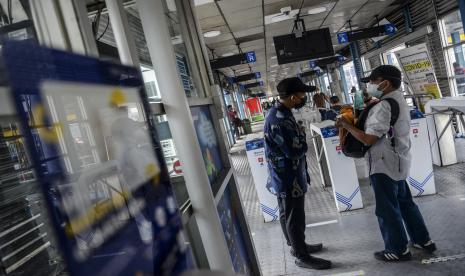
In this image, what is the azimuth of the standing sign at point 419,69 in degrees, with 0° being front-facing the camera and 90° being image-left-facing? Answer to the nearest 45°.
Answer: approximately 0°

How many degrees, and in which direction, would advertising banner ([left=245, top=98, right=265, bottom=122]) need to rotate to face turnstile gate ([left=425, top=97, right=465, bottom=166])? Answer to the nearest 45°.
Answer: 0° — it already faces it

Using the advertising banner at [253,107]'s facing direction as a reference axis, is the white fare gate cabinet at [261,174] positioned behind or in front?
in front

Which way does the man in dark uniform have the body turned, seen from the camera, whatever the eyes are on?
to the viewer's right

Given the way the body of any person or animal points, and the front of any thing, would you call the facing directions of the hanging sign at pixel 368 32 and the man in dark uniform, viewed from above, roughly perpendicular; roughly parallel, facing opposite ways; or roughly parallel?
roughly perpendicular

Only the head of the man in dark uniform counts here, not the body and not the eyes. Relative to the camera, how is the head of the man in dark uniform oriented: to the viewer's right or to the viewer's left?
to the viewer's right

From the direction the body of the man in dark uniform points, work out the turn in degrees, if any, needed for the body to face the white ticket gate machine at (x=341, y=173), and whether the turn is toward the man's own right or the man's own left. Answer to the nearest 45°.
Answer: approximately 45° to the man's own left

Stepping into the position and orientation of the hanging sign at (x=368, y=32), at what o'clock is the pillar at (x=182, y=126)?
The pillar is roughly at 12 o'clock from the hanging sign.

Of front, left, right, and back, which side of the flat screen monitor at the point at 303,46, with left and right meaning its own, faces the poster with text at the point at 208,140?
front

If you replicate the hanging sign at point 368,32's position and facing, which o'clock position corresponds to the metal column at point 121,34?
The metal column is roughly at 12 o'clock from the hanging sign.

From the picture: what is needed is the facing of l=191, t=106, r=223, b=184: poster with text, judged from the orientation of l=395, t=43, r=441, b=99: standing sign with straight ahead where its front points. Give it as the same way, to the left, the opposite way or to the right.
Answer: to the left
